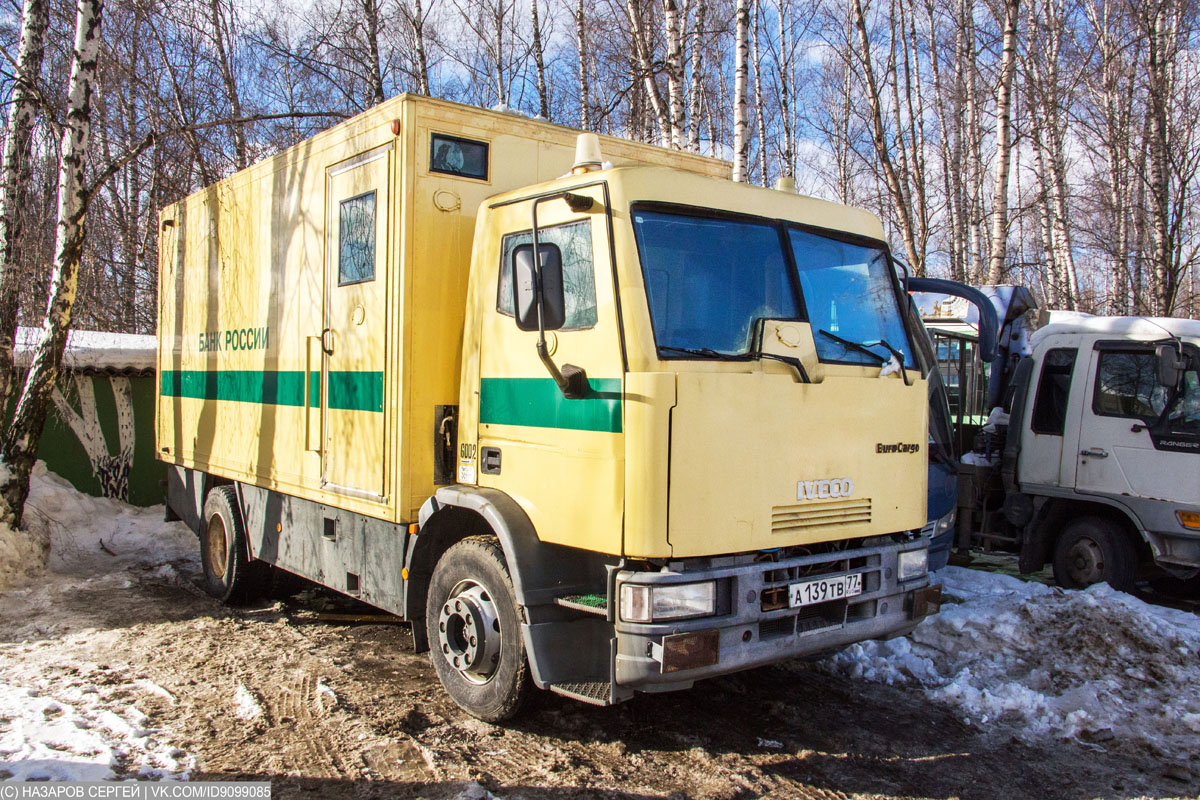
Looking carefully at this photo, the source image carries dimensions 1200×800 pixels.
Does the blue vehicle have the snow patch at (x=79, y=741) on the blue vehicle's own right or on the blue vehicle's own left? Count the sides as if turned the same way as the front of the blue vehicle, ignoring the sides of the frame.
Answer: on the blue vehicle's own right

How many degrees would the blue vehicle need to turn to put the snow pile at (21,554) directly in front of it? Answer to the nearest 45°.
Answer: approximately 135° to its right

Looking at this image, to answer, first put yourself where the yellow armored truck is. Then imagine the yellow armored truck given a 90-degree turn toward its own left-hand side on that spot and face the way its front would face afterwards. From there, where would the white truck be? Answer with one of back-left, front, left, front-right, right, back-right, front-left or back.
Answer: front

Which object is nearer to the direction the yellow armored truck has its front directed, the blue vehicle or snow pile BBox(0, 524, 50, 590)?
the blue vehicle

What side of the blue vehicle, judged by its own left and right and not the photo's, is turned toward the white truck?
left

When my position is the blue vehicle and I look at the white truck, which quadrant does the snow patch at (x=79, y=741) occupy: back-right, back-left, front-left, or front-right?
back-right

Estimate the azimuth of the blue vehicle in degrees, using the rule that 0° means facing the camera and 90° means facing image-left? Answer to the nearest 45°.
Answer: approximately 315°

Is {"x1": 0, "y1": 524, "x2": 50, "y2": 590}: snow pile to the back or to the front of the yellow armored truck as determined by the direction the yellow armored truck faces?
to the back

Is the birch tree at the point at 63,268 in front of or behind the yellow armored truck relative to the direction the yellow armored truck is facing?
behind

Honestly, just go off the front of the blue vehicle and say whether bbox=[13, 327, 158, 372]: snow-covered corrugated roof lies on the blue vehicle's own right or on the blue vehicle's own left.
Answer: on the blue vehicle's own right

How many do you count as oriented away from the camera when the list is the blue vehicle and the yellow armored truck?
0

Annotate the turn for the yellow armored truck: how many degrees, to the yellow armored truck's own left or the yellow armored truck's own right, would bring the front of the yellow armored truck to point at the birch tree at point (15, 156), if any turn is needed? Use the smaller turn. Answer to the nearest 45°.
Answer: approximately 180°

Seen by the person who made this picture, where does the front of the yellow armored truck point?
facing the viewer and to the right of the viewer

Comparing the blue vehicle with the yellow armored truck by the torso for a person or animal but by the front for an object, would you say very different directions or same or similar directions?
same or similar directions
